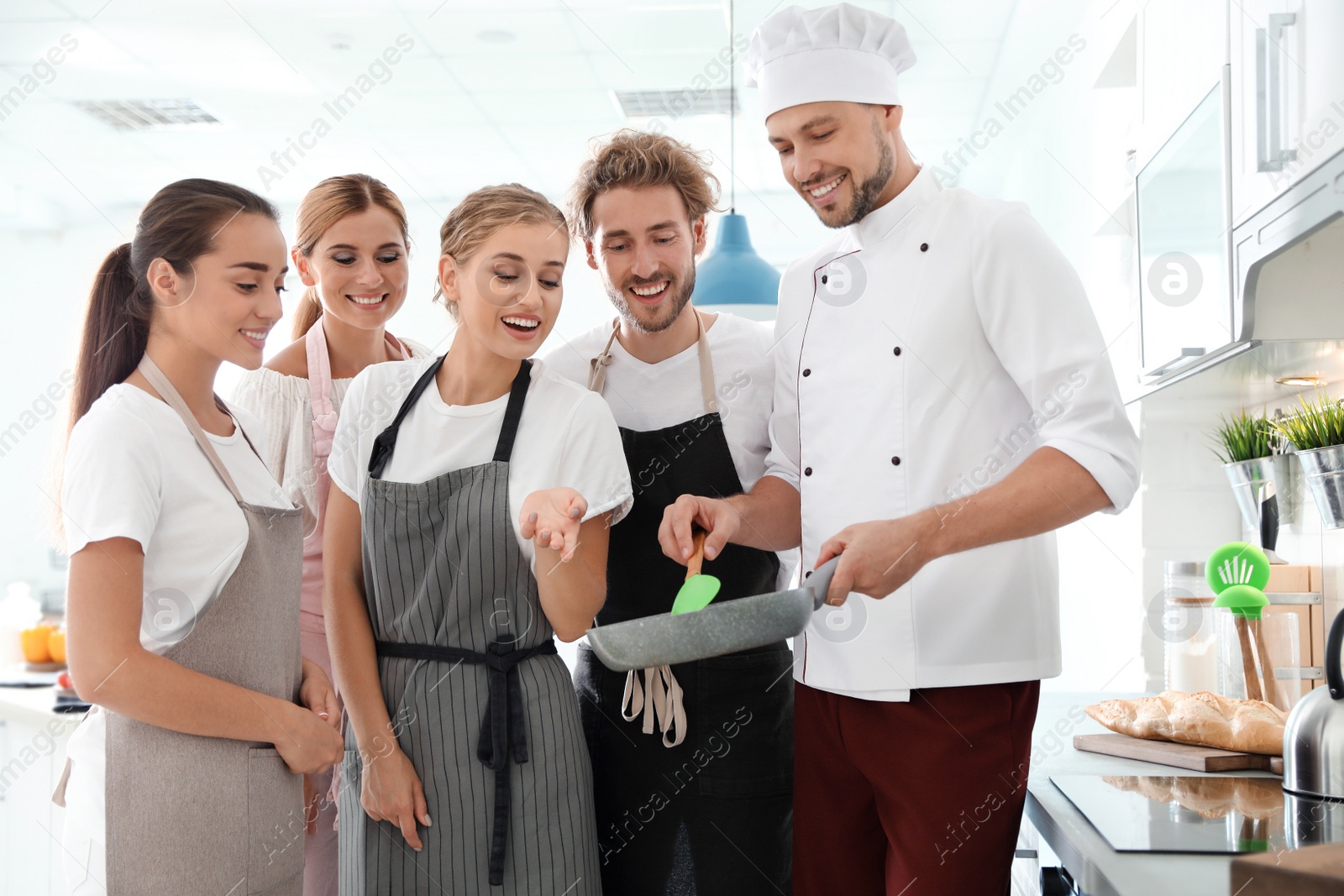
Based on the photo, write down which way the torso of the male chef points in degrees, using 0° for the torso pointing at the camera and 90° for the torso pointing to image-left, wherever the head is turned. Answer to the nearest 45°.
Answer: approximately 45°

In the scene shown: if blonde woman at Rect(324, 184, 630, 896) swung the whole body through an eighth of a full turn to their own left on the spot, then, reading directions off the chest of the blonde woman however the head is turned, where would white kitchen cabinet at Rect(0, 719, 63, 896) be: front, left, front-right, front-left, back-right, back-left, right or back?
back

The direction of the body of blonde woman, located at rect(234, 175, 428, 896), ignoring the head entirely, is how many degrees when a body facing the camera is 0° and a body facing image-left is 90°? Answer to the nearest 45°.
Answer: approximately 315°

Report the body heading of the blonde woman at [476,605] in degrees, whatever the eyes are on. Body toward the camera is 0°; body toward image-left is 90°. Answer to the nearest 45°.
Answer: approximately 0°

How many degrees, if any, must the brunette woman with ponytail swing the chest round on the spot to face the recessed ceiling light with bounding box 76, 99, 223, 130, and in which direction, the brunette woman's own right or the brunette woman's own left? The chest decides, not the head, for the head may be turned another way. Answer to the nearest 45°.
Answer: approximately 135° to the brunette woman's own left
